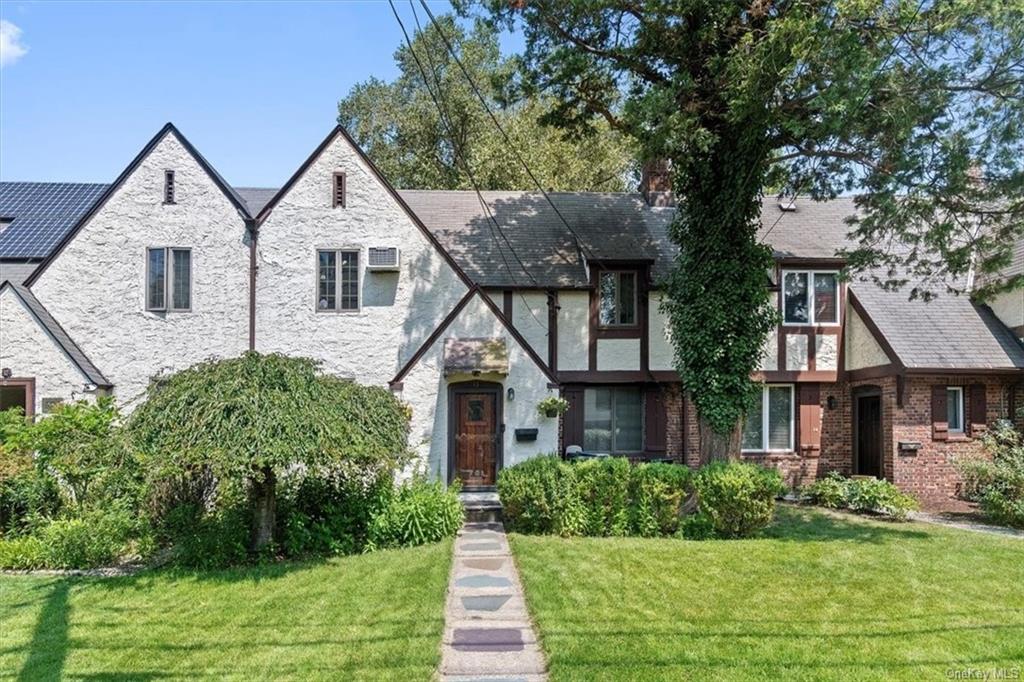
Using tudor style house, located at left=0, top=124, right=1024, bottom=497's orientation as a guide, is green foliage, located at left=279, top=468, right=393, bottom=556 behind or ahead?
ahead

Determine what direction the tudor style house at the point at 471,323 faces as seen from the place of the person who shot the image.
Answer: facing the viewer

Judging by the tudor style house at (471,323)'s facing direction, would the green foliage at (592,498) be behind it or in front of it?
in front

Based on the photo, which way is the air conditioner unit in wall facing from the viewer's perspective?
toward the camera

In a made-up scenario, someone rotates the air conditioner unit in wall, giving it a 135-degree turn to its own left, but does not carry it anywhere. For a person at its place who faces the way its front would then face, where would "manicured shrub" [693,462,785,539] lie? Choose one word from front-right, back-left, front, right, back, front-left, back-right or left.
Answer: right

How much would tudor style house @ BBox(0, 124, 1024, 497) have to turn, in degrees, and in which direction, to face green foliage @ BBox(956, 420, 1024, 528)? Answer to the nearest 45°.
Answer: approximately 90° to its left

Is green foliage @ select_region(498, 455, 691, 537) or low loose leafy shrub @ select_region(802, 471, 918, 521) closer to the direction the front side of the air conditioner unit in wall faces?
the green foliage

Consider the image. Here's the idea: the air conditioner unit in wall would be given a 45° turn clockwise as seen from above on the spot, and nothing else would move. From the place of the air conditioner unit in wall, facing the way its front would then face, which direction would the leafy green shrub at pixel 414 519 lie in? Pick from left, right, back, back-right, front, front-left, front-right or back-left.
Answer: front-left

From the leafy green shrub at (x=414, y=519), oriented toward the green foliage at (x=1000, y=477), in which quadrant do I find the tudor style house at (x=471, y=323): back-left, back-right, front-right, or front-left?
front-left

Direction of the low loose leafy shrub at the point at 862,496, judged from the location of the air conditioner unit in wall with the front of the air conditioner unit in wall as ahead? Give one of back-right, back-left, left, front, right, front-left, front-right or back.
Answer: left

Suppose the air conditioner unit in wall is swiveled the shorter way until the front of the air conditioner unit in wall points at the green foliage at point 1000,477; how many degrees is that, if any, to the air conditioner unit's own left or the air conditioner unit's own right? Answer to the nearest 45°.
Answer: approximately 90° to the air conditioner unit's own left

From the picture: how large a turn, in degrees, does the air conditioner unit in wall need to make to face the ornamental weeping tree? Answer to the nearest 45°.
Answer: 0° — it already faces it

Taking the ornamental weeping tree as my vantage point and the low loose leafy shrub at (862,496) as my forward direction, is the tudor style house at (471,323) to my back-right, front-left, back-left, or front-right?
front-left
